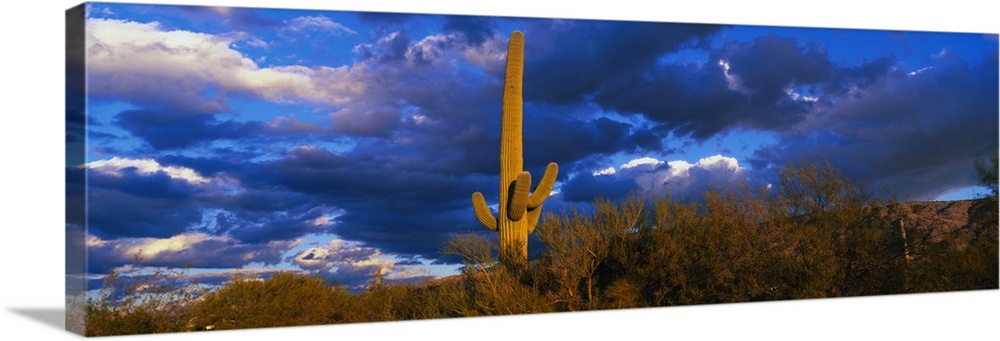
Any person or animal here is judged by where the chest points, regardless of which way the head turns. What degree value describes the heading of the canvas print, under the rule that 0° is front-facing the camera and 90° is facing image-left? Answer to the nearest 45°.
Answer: approximately 315°
